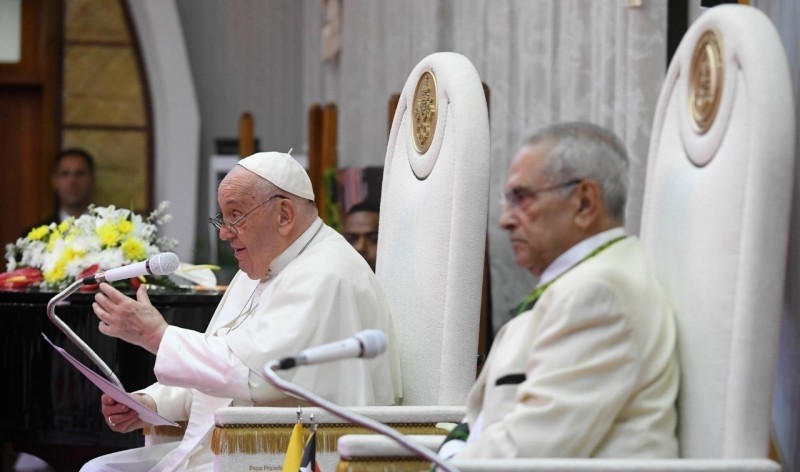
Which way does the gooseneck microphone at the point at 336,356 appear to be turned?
to the viewer's right

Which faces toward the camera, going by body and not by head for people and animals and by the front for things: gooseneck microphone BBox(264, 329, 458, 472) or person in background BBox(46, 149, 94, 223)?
the person in background

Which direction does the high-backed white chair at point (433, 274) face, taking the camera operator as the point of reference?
facing the viewer and to the left of the viewer

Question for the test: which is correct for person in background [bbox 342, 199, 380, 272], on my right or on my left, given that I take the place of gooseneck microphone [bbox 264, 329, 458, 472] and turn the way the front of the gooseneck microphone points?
on my left

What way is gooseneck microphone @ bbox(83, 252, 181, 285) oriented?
to the viewer's right

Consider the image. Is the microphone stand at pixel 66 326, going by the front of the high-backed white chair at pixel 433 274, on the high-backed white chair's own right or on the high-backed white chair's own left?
on the high-backed white chair's own right

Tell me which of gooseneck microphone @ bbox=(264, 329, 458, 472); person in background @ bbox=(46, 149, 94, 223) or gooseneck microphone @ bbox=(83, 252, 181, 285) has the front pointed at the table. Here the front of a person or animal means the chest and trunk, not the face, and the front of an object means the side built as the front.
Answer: the person in background

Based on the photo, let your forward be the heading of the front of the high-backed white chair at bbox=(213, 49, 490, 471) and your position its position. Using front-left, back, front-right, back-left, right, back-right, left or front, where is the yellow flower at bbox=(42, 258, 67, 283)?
right

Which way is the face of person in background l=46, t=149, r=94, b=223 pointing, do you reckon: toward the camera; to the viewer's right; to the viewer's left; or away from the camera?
toward the camera

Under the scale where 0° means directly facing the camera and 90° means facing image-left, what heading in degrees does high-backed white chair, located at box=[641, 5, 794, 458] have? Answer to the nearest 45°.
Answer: approximately 45°

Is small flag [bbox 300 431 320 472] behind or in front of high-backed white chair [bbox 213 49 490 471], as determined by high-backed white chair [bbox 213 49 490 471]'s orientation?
in front

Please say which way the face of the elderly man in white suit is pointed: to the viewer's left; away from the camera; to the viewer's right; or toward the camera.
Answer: to the viewer's left

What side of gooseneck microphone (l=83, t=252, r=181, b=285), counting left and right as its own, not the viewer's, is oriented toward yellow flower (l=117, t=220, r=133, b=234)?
left

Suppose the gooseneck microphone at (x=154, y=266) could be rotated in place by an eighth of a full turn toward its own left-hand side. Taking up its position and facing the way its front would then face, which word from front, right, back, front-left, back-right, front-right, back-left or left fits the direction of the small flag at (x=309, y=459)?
right

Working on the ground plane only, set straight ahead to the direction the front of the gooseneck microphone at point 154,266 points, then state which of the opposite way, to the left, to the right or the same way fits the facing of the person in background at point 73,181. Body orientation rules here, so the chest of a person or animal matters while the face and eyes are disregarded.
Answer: to the right

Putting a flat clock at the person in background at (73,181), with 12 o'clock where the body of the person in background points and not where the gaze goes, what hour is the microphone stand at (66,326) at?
The microphone stand is roughly at 12 o'clock from the person in background.

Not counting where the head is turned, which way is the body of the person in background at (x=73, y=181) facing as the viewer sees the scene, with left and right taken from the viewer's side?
facing the viewer
